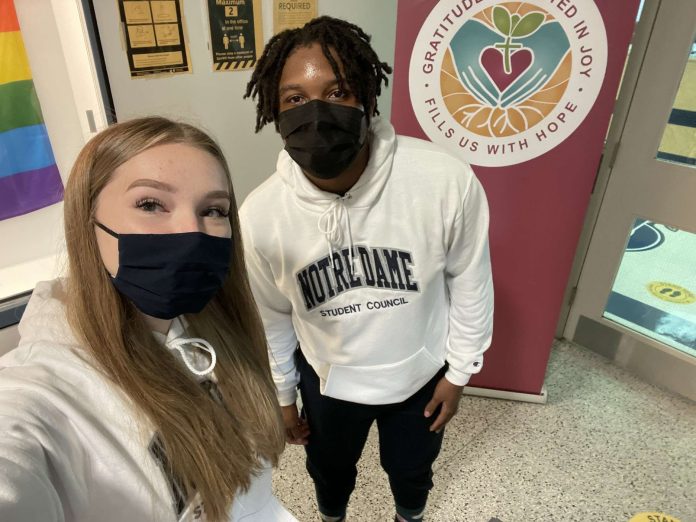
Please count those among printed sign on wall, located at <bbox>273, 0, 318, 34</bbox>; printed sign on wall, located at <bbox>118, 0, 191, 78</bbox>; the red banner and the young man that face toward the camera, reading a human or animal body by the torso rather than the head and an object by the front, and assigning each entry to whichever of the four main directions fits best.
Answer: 4

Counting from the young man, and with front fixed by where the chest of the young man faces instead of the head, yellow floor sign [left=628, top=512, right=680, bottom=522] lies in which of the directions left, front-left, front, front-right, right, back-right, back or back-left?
left

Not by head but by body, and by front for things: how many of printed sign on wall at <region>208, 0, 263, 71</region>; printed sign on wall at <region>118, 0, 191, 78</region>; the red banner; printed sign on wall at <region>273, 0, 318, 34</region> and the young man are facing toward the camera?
5

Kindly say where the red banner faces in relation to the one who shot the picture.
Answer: facing the viewer

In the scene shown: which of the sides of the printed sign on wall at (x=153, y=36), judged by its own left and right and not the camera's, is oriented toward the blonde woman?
front

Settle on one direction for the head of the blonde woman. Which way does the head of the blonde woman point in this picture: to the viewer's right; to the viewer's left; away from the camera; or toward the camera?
toward the camera

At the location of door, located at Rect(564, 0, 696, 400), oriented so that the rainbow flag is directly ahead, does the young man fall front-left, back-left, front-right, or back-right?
front-left

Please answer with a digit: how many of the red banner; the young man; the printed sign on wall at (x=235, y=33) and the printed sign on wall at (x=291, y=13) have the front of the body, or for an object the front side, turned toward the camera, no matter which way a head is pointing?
4

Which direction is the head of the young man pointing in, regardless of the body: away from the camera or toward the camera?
toward the camera

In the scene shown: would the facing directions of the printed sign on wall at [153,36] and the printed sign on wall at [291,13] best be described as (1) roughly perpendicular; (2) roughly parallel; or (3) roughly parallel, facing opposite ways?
roughly parallel

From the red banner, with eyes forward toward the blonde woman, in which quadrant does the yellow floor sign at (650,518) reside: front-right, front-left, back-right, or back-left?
front-left

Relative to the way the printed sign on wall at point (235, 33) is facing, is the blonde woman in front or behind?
in front

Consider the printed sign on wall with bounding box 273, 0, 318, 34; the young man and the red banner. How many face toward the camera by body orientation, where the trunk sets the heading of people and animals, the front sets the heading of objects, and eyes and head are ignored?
3

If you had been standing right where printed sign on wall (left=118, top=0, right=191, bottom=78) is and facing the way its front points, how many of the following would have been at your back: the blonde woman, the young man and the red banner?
0

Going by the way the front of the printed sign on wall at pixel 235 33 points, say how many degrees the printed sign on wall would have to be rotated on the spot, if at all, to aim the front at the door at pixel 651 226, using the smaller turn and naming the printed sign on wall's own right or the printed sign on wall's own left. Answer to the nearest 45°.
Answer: approximately 90° to the printed sign on wall's own left

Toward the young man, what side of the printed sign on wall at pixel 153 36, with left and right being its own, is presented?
front

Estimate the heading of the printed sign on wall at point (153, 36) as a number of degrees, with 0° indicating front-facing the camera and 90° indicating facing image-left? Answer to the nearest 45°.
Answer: approximately 0°

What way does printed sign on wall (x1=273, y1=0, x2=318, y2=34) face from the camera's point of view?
toward the camera

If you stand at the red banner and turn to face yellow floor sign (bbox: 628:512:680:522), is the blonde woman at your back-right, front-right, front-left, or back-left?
front-right
